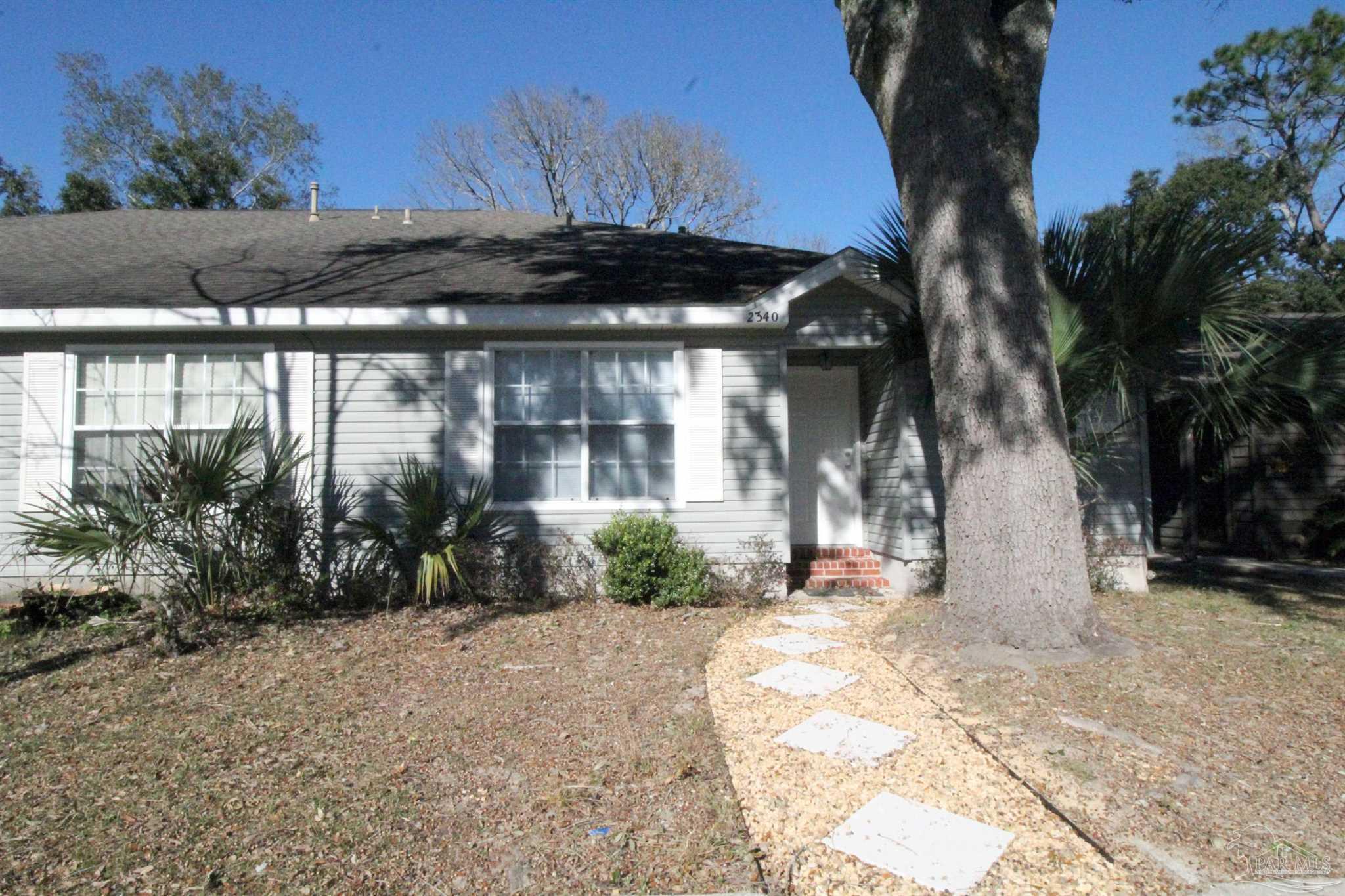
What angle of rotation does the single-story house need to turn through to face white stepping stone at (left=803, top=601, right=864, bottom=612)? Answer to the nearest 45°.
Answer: approximately 90° to its left

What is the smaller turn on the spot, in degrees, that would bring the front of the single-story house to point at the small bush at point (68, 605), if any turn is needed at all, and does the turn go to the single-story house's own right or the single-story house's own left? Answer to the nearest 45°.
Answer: approximately 90° to the single-story house's own right

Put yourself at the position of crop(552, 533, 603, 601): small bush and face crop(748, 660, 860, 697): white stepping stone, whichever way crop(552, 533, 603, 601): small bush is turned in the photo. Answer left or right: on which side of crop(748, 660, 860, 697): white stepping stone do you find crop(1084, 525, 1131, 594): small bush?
left

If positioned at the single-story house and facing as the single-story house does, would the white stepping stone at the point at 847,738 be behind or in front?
in front

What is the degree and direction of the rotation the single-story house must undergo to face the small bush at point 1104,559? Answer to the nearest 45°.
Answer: approximately 90° to its left

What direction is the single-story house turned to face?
toward the camera

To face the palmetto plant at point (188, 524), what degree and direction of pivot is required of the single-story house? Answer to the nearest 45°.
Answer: approximately 45° to its right

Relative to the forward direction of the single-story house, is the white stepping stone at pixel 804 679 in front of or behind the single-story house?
in front

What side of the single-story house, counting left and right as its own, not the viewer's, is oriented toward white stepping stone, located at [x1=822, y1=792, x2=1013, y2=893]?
front
